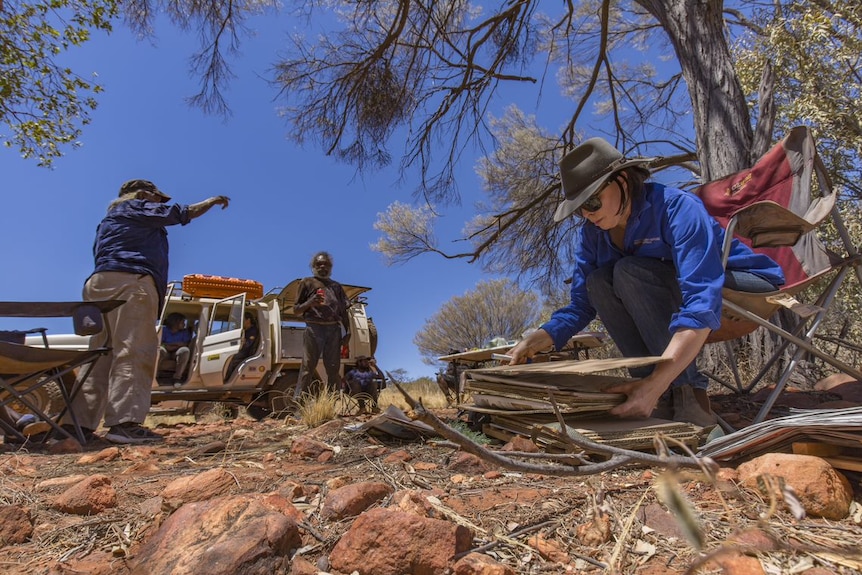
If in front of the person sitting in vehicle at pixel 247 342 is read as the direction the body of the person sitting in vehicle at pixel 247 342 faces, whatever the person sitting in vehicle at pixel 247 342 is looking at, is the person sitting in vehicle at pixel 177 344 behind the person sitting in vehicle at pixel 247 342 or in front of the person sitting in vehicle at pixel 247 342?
in front

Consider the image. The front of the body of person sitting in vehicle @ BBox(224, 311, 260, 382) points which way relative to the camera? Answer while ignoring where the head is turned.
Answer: to the viewer's left

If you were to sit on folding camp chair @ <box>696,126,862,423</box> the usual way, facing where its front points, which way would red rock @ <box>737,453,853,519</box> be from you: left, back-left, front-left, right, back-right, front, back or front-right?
front-left

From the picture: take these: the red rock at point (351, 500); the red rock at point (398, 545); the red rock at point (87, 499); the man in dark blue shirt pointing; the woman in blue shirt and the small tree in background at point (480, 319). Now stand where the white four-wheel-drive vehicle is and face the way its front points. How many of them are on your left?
5

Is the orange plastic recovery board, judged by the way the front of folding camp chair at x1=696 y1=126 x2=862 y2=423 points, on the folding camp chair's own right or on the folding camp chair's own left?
on the folding camp chair's own right

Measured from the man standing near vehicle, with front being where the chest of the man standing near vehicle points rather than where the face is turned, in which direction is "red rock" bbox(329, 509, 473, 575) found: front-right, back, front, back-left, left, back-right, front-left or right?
front

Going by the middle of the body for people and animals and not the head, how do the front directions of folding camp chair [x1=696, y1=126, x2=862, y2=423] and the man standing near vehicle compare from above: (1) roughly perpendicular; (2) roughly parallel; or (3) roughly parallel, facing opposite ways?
roughly perpendicular

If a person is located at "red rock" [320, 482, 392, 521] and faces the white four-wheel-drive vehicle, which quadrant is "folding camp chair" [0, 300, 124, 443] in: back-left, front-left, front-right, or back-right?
front-left

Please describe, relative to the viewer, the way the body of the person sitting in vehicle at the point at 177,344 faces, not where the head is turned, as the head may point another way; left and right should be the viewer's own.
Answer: facing the viewer

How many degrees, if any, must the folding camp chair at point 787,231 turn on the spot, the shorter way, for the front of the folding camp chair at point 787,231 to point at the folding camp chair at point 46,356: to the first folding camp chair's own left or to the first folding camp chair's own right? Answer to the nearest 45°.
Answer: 0° — it already faces it

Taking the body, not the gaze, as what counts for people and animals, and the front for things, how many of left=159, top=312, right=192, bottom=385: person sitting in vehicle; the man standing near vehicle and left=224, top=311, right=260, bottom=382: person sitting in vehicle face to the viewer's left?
1

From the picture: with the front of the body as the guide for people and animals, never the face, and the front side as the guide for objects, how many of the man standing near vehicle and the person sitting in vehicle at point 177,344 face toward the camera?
2

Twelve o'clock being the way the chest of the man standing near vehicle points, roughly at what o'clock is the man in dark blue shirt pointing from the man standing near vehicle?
The man in dark blue shirt pointing is roughly at 1 o'clock from the man standing near vehicle.

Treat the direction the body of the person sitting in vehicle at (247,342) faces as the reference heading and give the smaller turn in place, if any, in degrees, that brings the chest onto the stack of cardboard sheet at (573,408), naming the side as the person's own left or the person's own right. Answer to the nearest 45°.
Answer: approximately 90° to the person's own left

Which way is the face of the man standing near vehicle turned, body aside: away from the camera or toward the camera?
toward the camera

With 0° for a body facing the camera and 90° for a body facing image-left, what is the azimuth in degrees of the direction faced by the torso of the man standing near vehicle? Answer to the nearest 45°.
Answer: approximately 0°
